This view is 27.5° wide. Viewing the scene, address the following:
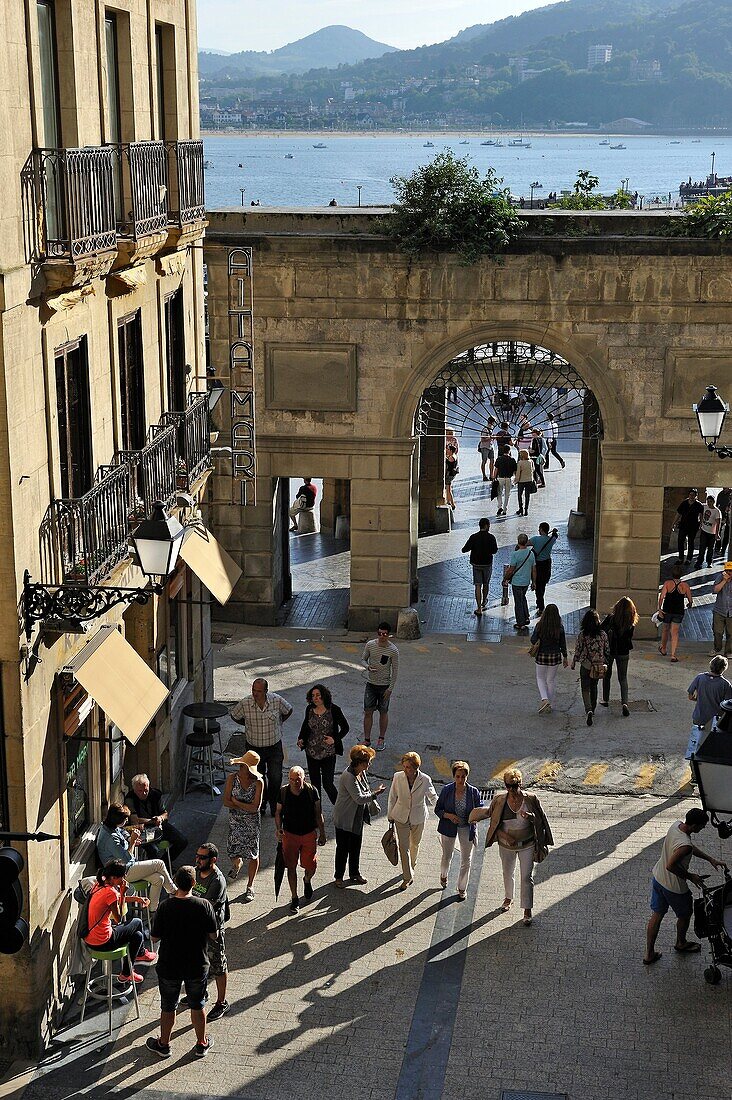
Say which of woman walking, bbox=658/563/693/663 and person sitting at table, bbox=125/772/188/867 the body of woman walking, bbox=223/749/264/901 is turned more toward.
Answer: the person sitting at table

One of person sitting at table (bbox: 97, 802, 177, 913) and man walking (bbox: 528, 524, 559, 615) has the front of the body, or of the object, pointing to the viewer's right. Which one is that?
the person sitting at table

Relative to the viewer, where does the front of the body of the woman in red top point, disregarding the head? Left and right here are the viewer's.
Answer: facing to the right of the viewer

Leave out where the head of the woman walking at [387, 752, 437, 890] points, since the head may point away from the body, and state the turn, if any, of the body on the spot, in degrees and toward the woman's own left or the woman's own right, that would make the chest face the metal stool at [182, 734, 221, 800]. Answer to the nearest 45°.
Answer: approximately 135° to the woman's own right

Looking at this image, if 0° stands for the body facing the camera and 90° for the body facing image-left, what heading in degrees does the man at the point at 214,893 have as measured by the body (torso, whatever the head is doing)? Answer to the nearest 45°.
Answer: approximately 45°

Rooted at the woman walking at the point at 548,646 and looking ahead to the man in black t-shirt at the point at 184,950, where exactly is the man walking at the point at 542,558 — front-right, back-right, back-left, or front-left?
back-right

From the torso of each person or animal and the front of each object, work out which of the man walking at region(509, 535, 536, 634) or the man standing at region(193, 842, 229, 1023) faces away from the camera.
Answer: the man walking at region(509, 535, 536, 634)

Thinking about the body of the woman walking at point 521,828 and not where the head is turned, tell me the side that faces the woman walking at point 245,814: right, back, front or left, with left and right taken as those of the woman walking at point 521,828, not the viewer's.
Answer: right

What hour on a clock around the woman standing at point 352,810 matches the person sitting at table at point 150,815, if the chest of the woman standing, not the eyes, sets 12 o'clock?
The person sitting at table is roughly at 4 o'clock from the woman standing.

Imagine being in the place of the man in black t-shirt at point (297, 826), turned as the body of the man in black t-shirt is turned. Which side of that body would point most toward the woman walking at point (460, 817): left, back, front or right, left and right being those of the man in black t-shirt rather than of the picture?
left

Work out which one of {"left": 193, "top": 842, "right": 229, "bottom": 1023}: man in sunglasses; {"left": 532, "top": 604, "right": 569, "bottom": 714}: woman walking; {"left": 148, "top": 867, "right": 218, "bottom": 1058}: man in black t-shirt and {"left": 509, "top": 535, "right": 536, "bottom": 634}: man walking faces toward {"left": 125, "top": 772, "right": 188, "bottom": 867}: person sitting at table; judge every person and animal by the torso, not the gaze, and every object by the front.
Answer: the man in black t-shirt

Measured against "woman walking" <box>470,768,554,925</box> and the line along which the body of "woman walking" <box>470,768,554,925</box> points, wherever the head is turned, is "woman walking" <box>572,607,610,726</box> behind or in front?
behind
